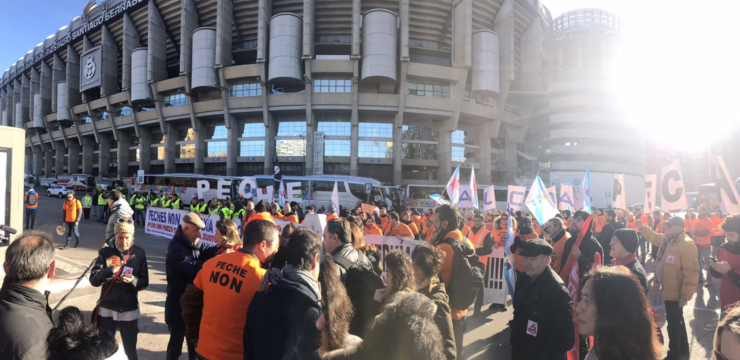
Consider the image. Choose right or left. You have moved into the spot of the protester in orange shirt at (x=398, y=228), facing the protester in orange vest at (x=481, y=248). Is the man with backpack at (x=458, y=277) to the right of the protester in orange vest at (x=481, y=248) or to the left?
right

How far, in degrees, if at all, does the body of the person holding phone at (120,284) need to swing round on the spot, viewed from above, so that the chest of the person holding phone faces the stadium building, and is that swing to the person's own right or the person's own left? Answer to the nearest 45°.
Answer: approximately 135° to the person's own left

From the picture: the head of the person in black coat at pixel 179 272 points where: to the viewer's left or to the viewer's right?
to the viewer's right

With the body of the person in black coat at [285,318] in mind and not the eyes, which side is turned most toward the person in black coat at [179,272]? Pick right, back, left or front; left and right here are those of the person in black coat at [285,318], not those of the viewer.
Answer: left

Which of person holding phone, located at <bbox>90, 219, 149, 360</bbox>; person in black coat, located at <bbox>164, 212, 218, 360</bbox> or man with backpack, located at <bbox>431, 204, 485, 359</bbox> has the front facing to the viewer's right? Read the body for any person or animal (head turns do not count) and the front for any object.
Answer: the person in black coat

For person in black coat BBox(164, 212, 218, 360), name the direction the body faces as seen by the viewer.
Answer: to the viewer's right

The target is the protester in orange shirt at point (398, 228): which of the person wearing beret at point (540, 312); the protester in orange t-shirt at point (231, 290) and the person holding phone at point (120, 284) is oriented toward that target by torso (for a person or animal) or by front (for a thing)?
the protester in orange t-shirt at point (231, 290)

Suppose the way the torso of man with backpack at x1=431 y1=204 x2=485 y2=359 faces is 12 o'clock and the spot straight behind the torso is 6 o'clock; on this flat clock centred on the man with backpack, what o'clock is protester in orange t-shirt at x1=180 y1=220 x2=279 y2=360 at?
The protester in orange t-shirt is roughly at 9 o'clock from the man with backpack.
